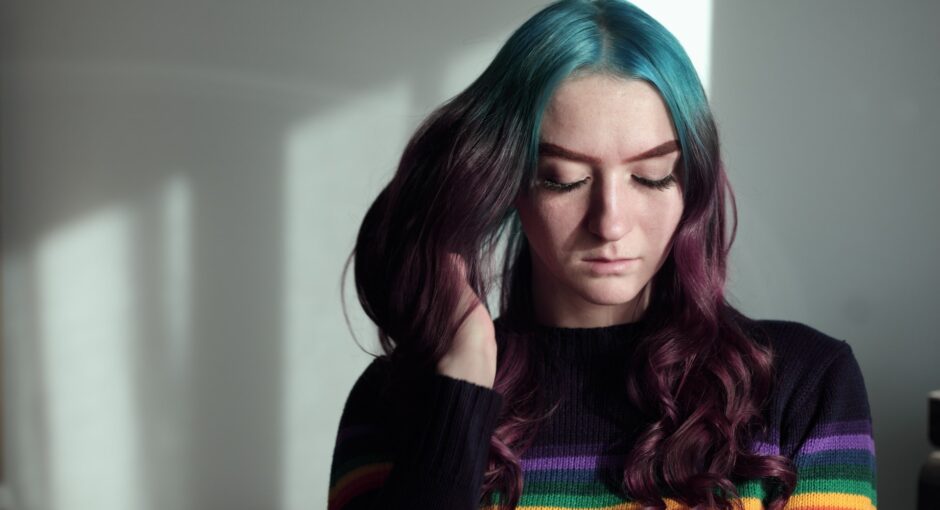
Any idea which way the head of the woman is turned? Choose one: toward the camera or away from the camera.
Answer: toward the camera

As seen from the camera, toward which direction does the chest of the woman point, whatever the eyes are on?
toward the camera
